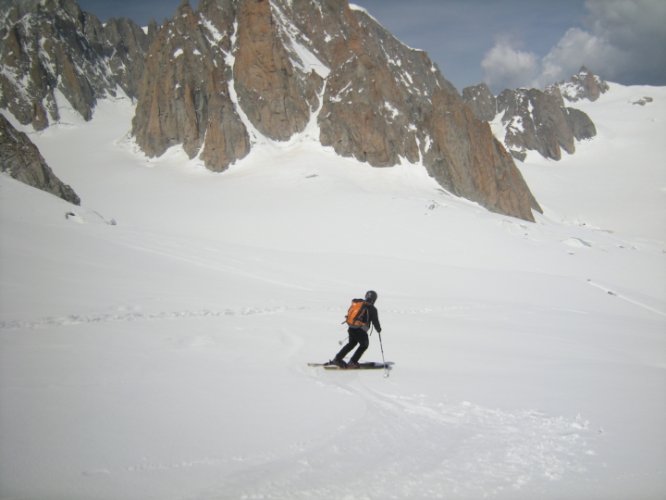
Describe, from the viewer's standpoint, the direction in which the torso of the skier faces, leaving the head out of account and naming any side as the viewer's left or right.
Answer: facing away from the viewer and to the right of the viewer

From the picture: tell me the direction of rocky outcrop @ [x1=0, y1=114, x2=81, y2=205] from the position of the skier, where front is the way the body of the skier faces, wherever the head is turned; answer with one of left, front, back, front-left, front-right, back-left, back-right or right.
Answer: left
